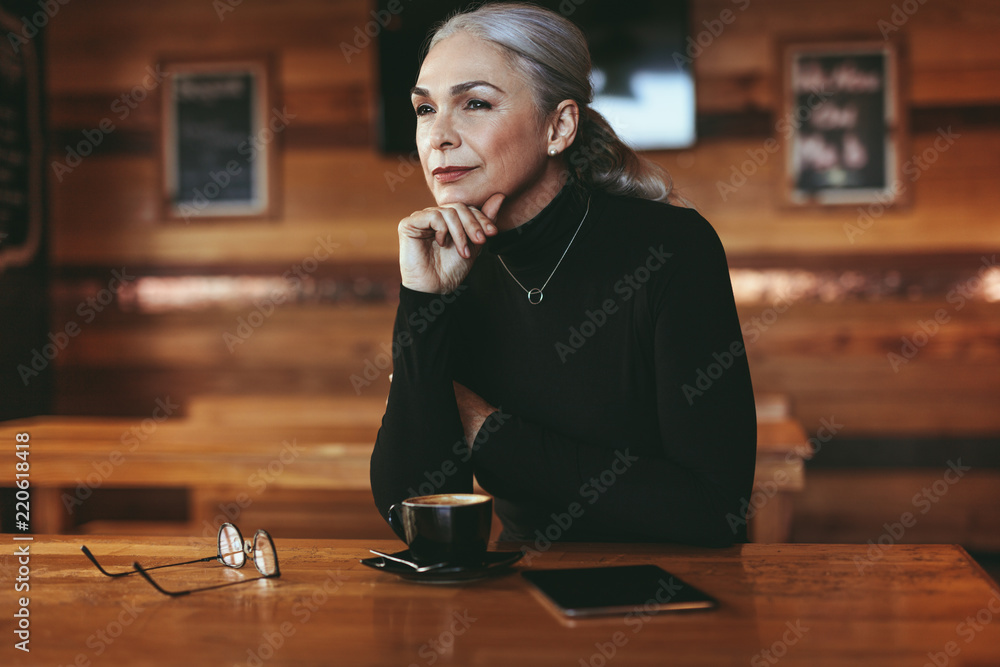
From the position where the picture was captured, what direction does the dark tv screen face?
facing the viewer

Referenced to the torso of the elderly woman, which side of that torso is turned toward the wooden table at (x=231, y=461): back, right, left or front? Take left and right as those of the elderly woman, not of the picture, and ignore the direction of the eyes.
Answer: right

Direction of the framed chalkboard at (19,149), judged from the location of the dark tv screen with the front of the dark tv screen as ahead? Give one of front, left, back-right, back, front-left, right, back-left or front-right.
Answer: right

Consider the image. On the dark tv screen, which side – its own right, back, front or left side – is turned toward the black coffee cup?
front

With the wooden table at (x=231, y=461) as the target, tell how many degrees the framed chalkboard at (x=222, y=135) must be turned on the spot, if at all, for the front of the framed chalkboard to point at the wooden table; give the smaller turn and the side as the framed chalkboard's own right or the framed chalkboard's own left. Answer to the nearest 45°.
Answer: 0° — it already faces it

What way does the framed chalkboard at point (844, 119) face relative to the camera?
toward the camera

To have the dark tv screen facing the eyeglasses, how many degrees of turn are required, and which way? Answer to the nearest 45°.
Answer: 0° — it already faces it

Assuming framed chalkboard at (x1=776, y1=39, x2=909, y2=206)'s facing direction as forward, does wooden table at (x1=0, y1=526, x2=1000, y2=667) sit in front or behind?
in front

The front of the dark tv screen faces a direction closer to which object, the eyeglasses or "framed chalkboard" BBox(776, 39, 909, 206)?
the eyeglasses

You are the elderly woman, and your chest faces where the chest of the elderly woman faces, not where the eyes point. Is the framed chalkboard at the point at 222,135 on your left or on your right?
on your right

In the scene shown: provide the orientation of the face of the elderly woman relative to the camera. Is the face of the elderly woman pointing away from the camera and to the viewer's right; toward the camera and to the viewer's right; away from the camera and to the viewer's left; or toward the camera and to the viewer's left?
toward the camera and to the viewer's left

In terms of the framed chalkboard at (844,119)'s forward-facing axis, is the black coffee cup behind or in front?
in front
